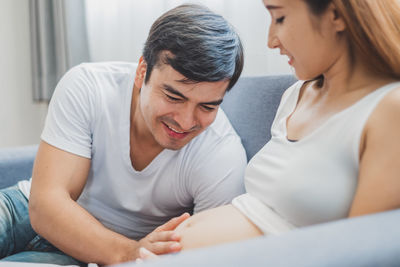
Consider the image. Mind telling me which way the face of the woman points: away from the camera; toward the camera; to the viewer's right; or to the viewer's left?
to the viewer's left

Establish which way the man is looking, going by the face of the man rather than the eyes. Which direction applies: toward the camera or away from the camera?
toward the camera

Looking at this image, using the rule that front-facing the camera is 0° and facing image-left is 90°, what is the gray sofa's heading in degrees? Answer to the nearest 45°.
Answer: approximately 0°
